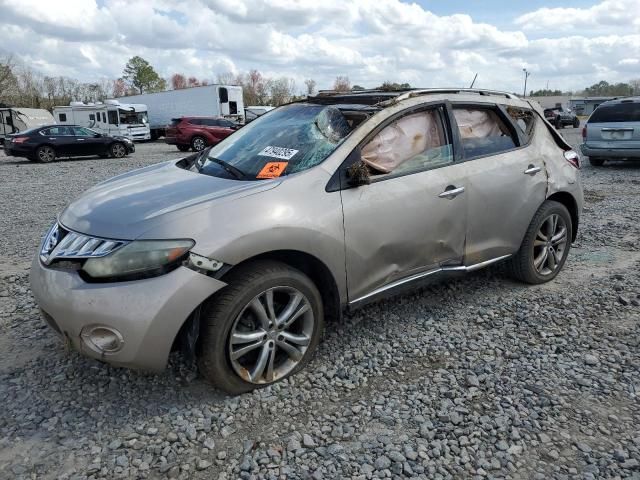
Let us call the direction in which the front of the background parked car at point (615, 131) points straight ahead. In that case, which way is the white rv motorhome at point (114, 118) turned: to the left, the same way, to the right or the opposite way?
to the right

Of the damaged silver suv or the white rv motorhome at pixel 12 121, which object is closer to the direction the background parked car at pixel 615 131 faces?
the white rv motorhome

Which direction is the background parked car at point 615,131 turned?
away from the camera

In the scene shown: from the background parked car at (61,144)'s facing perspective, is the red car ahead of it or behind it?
ahead

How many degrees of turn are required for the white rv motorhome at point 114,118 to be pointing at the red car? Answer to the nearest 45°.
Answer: approximately 45° to its right

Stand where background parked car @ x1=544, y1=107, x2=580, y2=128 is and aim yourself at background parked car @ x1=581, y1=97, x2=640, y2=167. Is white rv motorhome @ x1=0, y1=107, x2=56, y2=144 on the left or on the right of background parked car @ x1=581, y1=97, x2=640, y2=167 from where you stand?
right

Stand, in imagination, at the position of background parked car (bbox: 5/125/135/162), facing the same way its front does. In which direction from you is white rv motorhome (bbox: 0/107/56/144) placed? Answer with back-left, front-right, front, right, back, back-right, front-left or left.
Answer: left

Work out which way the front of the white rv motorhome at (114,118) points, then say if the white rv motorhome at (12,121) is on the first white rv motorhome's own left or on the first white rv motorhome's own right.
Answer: on the first white rv motorhome's own right

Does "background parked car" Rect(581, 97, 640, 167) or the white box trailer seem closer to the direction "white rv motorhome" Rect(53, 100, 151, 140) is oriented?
the background parked car

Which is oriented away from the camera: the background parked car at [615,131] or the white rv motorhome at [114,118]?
the background parked car

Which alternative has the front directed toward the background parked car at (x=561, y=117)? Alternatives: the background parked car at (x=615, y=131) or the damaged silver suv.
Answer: the background parked car at (x=615, y=131)

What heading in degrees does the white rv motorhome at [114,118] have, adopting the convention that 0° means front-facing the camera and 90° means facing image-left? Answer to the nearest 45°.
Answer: approximately 315°

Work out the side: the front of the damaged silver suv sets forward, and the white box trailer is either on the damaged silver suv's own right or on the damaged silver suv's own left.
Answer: on the damaged silver suv's own right
